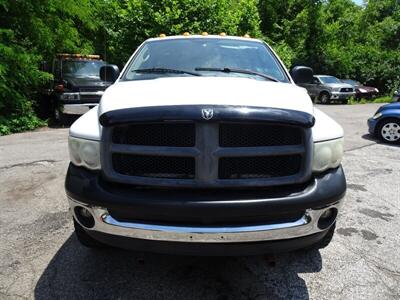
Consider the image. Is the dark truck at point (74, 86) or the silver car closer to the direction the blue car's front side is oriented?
the dark truck

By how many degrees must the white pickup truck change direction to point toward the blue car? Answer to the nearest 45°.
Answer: approximately 135° to its left

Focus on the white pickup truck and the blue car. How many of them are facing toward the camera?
1

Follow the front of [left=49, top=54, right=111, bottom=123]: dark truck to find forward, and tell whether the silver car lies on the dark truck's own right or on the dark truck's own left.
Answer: on the dark truck's own left

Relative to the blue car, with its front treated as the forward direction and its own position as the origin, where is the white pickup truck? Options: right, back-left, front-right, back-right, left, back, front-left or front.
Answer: left

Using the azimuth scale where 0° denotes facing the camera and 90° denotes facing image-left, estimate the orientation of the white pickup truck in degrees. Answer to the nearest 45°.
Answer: approximately 0°

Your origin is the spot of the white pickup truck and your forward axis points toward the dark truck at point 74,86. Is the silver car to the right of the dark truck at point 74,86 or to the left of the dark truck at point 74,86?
right

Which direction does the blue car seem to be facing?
to the viewer's left
